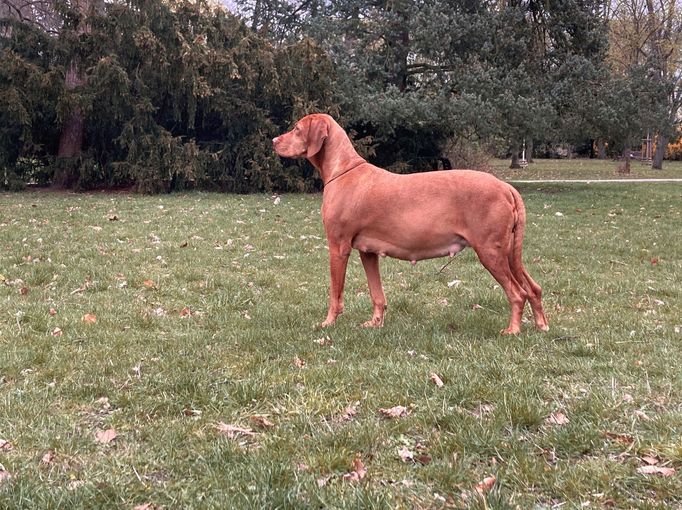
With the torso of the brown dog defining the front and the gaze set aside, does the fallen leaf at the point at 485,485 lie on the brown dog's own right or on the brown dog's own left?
on the brown dog's own left

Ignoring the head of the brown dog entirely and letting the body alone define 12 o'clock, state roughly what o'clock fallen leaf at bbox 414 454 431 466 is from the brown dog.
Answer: The fallen leaf is roughly at 9 o'clock from the brown dog.

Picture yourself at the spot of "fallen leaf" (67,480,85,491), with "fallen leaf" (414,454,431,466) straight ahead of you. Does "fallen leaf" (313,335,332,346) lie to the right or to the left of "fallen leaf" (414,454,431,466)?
left

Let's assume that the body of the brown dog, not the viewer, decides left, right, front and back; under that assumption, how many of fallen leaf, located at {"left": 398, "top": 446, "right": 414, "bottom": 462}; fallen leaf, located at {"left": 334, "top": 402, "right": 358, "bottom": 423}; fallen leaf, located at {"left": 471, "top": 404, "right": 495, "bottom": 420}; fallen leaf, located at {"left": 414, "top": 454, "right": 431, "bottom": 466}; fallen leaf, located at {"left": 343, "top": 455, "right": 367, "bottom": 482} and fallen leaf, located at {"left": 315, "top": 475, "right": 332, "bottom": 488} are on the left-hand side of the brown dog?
6

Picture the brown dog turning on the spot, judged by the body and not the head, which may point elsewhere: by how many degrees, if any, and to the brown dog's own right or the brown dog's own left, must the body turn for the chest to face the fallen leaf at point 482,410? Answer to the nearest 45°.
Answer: approximately 90° to the brown dog's own left

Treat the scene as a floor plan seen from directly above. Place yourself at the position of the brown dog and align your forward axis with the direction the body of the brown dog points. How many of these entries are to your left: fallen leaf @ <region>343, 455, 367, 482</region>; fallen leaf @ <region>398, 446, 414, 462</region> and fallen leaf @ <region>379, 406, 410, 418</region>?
3

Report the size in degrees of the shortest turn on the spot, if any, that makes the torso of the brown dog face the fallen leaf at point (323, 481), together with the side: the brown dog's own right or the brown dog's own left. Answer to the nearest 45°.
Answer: approximately 90° to the brown dog's own left

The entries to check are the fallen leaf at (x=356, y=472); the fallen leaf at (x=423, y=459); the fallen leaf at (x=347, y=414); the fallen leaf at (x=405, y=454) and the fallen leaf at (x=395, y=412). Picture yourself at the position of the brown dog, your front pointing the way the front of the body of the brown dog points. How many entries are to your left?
5

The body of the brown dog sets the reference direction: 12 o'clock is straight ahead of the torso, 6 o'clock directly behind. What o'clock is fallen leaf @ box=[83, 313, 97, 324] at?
The fallen leaf is roughly at 12 o'clock from the brown dog.

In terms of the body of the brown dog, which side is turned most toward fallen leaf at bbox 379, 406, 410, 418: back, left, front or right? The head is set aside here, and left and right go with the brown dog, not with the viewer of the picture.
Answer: left

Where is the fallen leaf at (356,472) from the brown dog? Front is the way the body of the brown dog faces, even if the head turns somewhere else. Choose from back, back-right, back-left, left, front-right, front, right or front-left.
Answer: left

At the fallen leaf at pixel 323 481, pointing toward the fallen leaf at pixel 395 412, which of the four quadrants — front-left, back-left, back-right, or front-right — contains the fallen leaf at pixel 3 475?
back-left

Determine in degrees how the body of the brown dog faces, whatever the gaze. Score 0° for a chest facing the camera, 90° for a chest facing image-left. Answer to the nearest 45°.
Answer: approximately 90°
